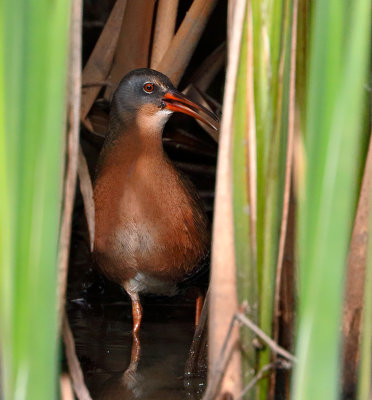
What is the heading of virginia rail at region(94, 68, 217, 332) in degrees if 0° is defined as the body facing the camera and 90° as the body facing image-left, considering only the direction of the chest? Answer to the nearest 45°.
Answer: approximately 0°

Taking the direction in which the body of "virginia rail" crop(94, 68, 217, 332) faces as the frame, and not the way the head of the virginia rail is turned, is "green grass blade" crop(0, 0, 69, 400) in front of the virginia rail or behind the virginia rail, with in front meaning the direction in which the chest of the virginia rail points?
in front

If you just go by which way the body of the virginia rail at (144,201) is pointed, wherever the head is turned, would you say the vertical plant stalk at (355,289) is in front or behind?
in front

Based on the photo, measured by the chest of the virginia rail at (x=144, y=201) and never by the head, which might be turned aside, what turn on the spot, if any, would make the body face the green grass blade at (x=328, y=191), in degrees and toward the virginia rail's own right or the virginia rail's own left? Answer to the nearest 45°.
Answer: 0° — it already faces it

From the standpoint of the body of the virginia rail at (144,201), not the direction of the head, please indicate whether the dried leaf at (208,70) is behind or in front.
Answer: behind
